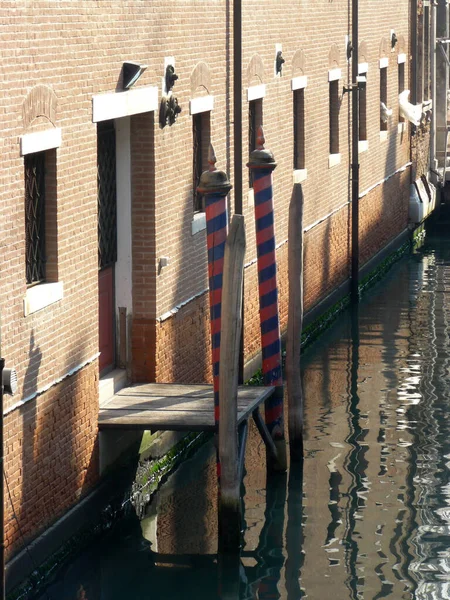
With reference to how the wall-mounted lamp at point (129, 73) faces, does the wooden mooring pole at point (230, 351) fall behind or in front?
in front

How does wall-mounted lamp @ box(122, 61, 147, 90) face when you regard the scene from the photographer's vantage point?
facing the viewer and to the right of the viewer

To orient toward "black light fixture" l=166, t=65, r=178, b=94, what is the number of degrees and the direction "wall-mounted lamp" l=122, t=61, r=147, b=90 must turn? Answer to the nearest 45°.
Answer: approximately 135° to its left

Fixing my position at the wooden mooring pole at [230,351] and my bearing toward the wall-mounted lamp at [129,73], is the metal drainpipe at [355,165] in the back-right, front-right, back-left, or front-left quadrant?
front-right

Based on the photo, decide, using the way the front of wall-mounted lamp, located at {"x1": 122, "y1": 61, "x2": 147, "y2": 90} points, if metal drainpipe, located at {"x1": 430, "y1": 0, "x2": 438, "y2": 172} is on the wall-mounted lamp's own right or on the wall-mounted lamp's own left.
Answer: on the wall-mounted lamp's own left

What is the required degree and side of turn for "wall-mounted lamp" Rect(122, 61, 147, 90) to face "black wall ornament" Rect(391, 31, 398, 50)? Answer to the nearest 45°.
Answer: approximately 135° to its left

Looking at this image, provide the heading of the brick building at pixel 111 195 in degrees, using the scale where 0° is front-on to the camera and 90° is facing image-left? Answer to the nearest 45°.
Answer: approximately 315°

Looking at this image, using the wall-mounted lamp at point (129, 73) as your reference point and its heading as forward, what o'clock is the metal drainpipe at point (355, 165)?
The metal drainpipe is roughly at 8 o'clock from the wall-mounted lamp.

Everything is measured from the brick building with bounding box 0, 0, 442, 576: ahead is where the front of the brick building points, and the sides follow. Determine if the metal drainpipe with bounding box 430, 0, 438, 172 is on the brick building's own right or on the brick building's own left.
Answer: on the brick building's own left
